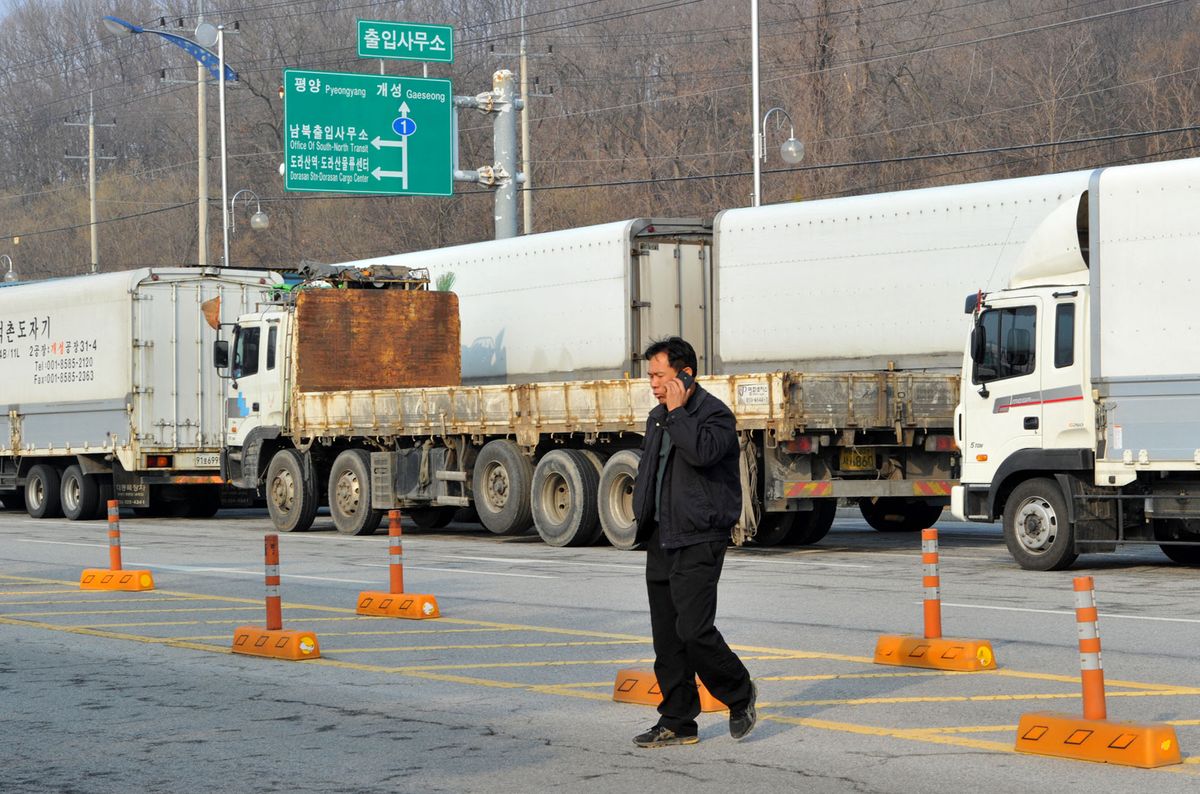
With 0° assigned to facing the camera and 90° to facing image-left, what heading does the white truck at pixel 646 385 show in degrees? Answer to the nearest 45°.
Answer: approximately 135°

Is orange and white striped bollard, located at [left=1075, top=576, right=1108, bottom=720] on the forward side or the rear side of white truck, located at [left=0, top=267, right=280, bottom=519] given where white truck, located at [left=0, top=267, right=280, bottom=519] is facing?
on the rear side

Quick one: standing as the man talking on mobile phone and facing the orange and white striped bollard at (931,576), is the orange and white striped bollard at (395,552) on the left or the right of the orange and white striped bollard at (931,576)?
left

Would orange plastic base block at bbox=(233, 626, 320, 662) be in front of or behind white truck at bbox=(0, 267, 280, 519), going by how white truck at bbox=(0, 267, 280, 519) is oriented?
behind

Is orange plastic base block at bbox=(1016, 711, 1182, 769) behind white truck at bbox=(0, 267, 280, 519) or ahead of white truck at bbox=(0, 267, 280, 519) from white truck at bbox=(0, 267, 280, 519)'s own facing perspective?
behind

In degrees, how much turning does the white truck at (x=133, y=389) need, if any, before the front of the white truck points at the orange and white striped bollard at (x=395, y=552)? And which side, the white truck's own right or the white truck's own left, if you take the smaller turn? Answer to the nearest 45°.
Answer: approximately 135° to the white truck's own left

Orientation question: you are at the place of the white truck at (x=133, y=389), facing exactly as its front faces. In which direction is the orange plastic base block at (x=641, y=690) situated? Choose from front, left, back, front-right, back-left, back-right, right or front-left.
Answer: back-left

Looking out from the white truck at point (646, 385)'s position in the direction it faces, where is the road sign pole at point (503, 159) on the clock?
The road sign pole is roughly at 1 o'clock from the white truck.

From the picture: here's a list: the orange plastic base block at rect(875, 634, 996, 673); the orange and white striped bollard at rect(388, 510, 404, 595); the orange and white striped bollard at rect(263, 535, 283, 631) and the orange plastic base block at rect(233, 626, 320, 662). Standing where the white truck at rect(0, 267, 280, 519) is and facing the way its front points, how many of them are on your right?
0

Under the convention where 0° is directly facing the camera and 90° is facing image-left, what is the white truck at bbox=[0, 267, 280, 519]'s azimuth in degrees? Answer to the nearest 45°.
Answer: approximately 135°

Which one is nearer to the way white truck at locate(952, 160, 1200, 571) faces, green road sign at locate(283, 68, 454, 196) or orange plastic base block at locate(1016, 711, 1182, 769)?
the green road sign

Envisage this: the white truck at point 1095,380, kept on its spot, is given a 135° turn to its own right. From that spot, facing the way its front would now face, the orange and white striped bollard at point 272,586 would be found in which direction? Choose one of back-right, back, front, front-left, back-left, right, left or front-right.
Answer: back-right
